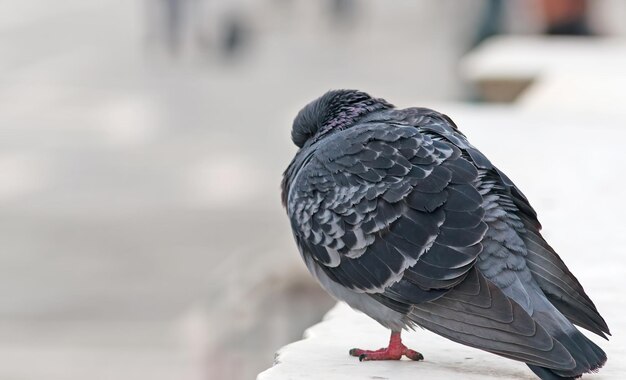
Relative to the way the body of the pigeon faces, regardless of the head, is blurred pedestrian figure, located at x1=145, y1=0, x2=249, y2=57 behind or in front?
in front

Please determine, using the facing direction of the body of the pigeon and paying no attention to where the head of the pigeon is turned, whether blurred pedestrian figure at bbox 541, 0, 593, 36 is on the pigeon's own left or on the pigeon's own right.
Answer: on the pigeon's own right

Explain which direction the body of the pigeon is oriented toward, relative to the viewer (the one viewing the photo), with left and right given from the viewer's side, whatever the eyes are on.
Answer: facing away from the viewer and to the left of the viewer
